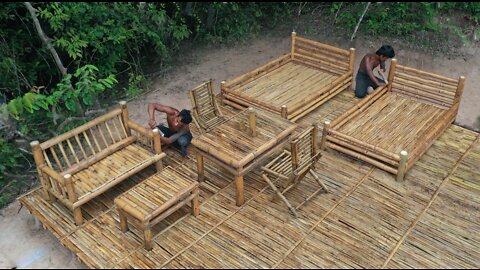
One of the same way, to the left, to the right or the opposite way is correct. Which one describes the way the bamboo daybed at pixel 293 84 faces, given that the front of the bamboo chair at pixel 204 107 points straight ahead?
to the right

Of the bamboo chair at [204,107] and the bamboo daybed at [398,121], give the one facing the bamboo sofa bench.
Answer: the bamboo daybed

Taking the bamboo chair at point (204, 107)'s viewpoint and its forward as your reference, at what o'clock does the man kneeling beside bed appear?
The man kneeling beside bed is roughly at 10 o'clock from the bamboo chair.

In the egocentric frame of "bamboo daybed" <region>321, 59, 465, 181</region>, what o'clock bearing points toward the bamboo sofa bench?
The bamboo sofa bench is roughly at 12 o'clock from the bamboo daybed.

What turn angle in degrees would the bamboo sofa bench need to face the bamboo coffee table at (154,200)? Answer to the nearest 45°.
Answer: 0° — it already faces it

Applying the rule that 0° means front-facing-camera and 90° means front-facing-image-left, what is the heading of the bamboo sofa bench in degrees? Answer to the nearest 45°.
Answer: approximately 315°

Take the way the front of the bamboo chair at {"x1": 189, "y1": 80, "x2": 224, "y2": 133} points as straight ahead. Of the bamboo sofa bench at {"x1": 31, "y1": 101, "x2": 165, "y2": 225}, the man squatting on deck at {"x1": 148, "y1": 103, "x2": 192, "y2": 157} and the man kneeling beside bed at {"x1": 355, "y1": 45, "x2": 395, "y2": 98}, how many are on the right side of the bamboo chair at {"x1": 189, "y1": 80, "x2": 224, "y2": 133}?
2

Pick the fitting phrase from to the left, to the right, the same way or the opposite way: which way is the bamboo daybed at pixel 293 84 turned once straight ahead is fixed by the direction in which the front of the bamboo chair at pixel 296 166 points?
to the left

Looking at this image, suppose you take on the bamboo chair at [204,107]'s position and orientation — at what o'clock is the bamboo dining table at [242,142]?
The bamboo dining table is roughly at 1 o'clock from the bamboo chair.

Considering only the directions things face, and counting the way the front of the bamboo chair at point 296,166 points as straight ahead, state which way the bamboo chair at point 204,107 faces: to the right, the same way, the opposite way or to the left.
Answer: the opposite way

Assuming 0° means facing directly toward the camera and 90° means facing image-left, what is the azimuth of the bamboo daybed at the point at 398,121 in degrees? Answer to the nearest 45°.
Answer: approximately 45°

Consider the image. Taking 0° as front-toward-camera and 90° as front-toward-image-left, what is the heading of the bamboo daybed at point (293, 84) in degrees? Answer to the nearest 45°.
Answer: approximately 45°
